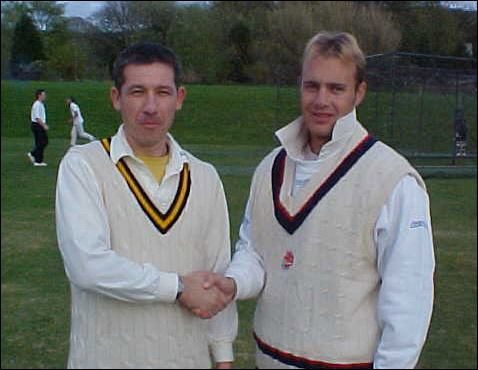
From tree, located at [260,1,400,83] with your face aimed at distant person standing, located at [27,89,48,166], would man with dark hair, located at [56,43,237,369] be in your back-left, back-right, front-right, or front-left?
front-left

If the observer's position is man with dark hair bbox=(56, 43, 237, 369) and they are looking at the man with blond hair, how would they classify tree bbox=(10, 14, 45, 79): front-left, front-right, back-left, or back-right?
back-left

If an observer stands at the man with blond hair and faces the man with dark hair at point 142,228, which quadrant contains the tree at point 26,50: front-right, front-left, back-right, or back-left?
front-right

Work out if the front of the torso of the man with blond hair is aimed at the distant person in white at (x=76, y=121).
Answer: no

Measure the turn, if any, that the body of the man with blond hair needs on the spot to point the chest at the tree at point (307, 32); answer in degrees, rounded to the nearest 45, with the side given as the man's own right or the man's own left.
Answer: approximately 135° to the man's own right

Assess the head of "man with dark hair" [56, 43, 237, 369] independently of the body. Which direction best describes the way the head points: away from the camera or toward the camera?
toward the camera
